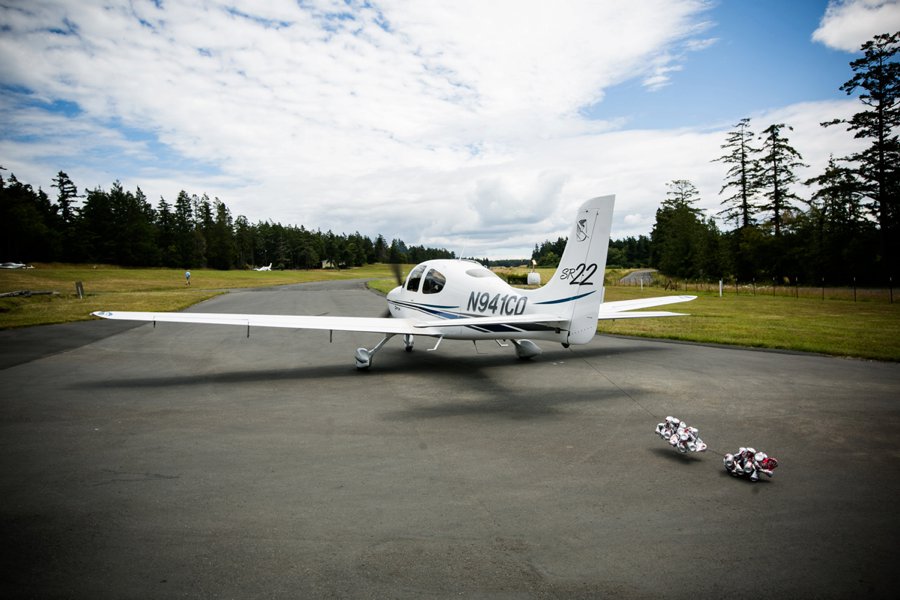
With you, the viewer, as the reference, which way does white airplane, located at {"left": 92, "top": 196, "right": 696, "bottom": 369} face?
facing away from the viewer and to the left of the viewer
